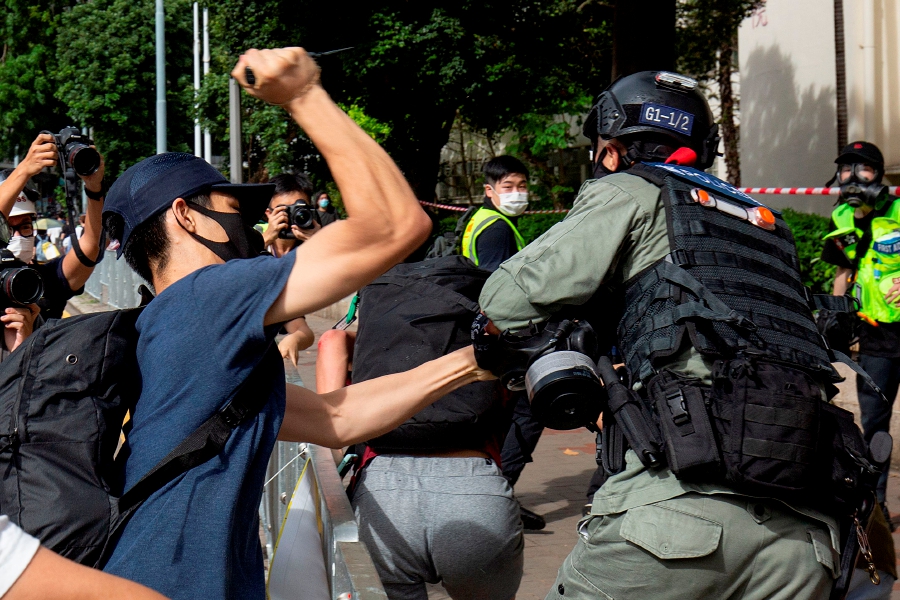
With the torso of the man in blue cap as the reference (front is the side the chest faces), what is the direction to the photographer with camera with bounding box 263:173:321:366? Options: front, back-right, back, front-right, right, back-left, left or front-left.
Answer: left

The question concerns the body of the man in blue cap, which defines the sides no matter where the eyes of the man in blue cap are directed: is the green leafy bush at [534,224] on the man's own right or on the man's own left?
on the man's own left

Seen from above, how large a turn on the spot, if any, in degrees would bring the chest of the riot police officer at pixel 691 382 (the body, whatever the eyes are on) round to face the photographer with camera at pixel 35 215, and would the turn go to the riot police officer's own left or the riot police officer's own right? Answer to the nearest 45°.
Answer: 0° — they already face them

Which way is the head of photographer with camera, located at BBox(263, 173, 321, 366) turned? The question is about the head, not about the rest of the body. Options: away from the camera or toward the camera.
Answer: toward the camera

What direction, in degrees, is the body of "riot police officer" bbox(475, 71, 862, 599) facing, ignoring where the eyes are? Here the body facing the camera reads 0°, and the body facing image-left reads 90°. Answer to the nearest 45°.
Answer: approximately 135°

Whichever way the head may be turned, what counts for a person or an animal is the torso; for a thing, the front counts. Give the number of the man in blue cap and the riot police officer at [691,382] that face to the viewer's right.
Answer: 1

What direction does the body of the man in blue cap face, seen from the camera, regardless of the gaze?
to the viewer's right

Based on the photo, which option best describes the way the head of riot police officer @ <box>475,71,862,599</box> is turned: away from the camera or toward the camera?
away from the camera

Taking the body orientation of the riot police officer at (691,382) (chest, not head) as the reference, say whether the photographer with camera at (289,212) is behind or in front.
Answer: in front

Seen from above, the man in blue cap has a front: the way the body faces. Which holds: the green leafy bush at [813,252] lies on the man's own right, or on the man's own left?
on the man's own left

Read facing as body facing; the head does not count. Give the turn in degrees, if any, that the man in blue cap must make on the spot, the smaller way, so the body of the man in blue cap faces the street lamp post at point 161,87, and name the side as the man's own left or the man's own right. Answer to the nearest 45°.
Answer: approximately 90° to the man's own left

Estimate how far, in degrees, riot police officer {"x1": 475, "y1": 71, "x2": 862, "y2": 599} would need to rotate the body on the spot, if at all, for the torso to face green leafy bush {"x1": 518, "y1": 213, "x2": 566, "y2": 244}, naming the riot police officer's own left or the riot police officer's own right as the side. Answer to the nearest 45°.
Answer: approximately 45° to the riot police officer's own right
